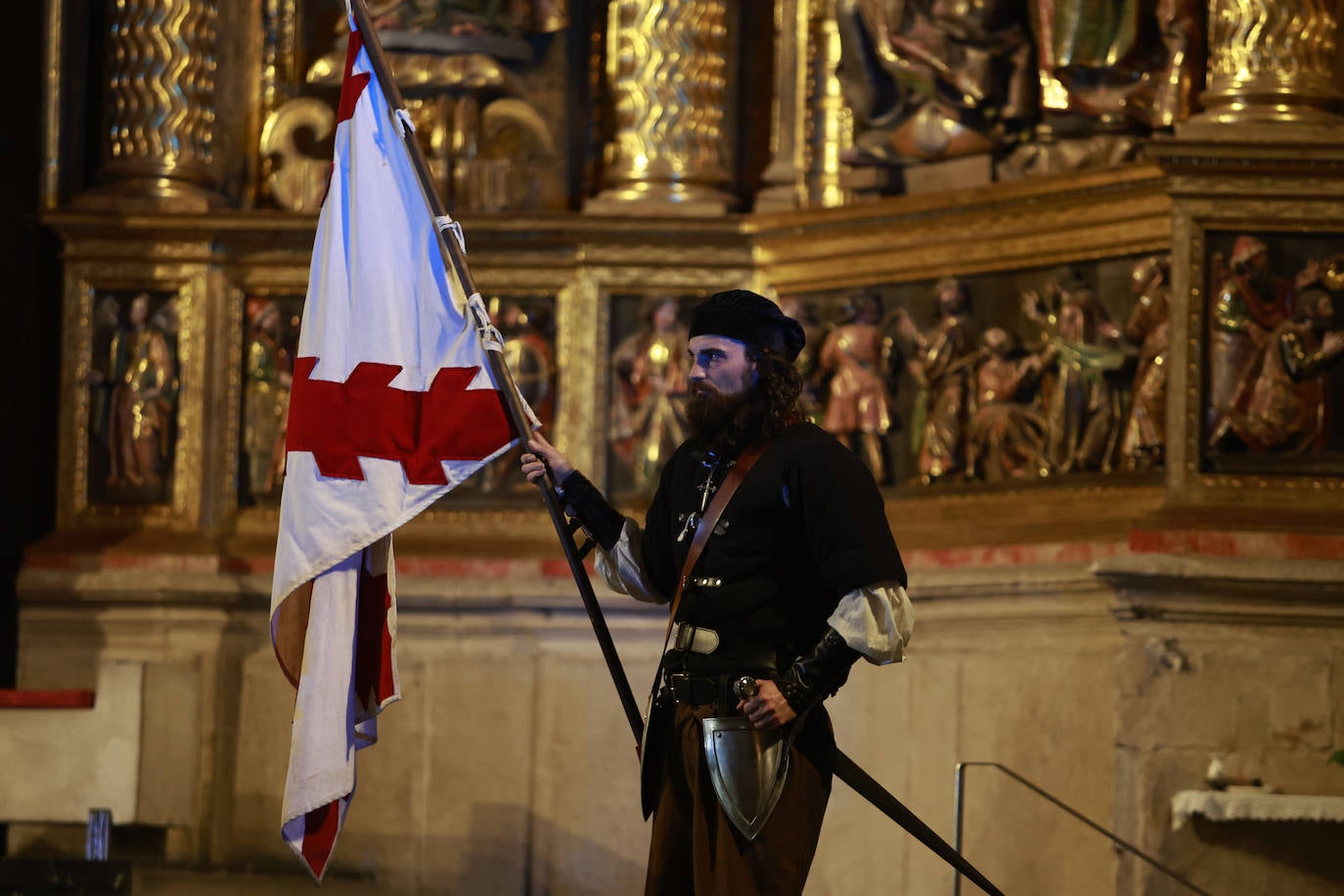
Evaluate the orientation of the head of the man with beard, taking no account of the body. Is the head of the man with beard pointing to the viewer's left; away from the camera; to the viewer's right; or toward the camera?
to the viewer's left

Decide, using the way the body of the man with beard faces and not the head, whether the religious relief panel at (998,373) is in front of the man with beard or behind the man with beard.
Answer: behind

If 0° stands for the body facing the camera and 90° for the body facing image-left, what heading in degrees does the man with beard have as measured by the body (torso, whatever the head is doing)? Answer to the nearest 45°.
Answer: approximately 45°

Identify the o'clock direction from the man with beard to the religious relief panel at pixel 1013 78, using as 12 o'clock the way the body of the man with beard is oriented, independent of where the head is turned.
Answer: The religious relief panel is roughly at 5 o'clock from the man with beard.
